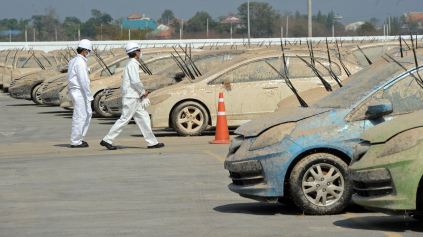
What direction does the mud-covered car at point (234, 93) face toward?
to the viewer's left

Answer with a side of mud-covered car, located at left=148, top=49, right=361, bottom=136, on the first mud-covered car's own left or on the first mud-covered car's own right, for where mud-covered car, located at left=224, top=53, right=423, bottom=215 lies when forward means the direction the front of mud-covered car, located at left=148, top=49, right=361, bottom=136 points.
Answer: on the first mud-covered car's own left

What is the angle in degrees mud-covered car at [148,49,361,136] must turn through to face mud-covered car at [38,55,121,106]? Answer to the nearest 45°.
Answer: approximately 45° to its right

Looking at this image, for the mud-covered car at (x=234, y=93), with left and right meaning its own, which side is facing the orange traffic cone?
left
